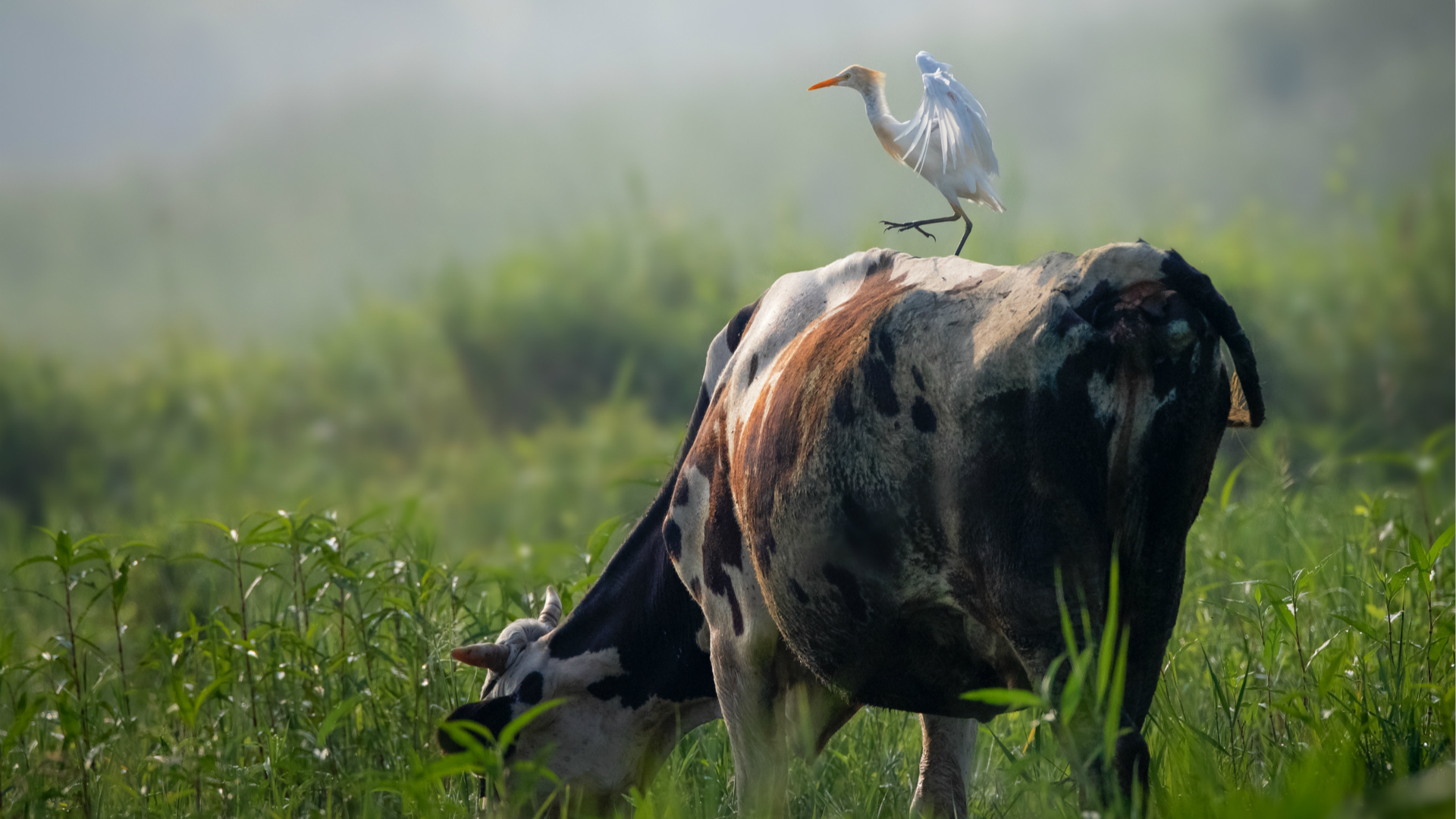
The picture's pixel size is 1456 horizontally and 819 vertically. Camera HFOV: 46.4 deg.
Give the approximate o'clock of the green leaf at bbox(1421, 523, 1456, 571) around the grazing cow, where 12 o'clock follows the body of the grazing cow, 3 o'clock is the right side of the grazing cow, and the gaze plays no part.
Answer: The green leaf is roughly at 4 o'clock from the grazing cow.

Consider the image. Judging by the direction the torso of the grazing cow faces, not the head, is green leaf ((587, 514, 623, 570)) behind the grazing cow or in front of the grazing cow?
in front

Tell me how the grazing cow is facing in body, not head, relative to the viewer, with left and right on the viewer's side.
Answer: facing away from the viewer and to the left of the viewer

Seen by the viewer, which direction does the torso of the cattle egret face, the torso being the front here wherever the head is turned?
to the viewer's left

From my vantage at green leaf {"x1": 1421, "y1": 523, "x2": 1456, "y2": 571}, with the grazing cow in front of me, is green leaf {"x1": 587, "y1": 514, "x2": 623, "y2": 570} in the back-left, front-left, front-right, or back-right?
front-right

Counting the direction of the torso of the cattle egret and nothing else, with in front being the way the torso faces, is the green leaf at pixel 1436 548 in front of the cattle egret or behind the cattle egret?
behind
